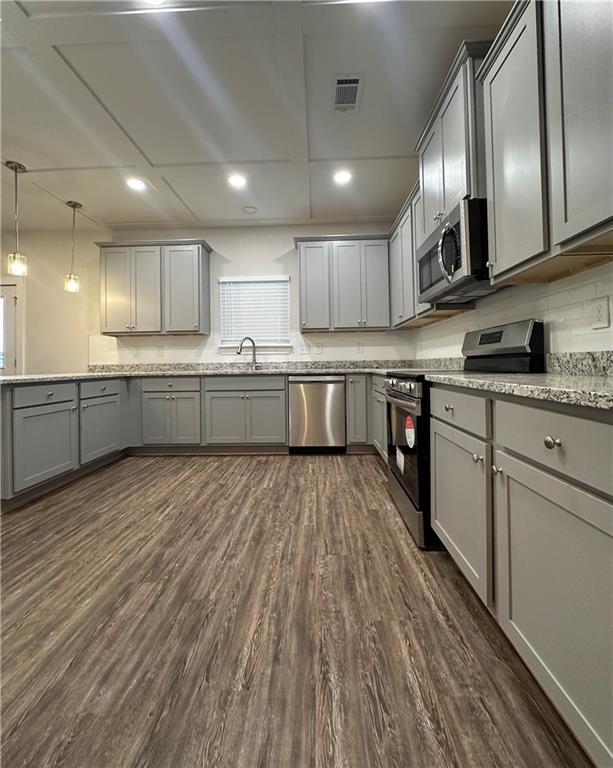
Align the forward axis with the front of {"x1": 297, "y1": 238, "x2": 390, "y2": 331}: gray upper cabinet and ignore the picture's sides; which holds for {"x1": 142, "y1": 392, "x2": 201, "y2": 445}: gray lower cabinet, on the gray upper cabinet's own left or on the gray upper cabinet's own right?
on the gray upper cabinet's own right

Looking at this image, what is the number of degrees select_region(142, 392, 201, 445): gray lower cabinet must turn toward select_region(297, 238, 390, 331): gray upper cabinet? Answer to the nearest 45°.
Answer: approximately 90° to its left

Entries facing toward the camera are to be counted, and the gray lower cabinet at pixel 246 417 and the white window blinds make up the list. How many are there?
2

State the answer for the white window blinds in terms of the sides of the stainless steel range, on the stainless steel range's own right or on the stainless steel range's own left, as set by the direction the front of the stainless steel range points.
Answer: on the stainless steel range's own right

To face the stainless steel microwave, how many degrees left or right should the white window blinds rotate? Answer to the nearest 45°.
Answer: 0° — it already faces it

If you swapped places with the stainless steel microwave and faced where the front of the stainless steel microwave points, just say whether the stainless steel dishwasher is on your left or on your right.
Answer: on your right

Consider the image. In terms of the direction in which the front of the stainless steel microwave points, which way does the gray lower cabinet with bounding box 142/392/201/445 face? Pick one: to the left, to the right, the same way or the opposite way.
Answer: to the left
